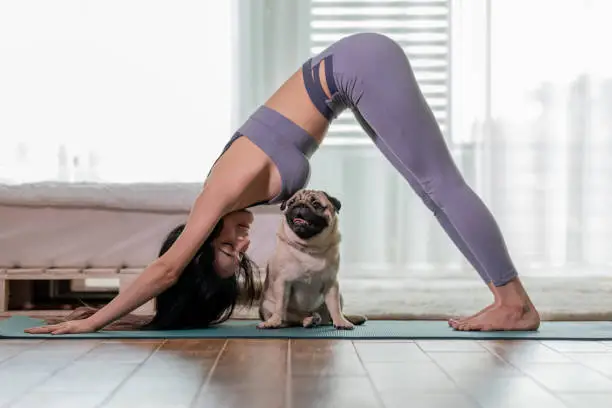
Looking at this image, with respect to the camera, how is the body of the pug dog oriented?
toward the camera

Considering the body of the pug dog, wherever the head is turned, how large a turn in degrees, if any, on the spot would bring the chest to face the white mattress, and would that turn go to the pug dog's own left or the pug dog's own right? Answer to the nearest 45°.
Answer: approximately 135° to the pug dog's own right
